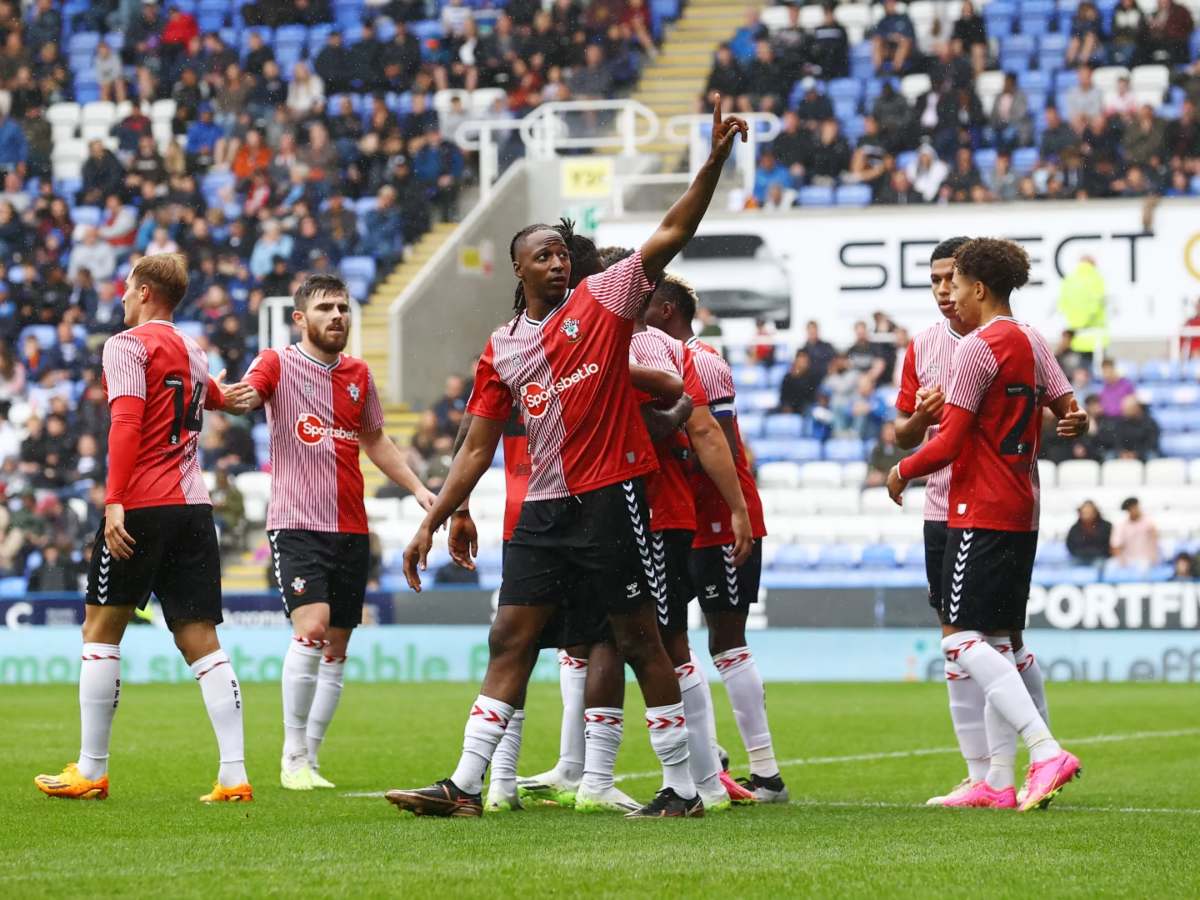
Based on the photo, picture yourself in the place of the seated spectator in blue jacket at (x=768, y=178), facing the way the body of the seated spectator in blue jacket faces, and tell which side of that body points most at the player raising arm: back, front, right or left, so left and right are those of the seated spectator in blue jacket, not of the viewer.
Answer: front

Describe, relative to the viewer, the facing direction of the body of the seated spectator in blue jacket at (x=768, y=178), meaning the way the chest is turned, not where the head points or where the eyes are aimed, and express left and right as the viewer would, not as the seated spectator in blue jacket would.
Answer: facing the viewer

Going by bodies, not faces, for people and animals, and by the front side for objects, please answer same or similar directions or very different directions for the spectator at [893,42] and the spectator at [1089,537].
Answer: same or similar directions

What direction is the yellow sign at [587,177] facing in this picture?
toward the camera

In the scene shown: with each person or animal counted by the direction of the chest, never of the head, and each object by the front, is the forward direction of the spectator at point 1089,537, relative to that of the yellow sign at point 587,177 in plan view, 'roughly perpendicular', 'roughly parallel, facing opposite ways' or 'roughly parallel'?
roughly parallel

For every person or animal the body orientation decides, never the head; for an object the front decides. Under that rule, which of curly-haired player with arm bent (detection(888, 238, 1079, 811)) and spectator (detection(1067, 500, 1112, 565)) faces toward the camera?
the spectator

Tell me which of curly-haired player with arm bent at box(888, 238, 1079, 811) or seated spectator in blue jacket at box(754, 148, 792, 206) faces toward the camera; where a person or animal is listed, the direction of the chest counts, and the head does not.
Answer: the seated spectator in blue jacket

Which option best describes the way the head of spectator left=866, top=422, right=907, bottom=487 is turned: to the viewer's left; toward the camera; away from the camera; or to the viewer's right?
toward the camera

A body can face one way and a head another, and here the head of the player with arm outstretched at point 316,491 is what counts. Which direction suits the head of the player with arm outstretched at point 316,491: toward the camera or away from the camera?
toward the camera

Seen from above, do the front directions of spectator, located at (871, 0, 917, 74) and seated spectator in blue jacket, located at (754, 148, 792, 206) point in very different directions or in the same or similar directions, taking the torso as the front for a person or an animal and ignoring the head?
same or similar directions

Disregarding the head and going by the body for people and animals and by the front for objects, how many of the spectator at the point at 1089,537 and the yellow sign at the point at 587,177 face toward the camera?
2

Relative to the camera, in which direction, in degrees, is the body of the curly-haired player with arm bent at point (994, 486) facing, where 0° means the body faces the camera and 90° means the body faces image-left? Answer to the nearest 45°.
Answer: approximately 135°

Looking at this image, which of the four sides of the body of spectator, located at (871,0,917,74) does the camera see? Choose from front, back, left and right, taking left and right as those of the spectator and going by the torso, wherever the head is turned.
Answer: front
